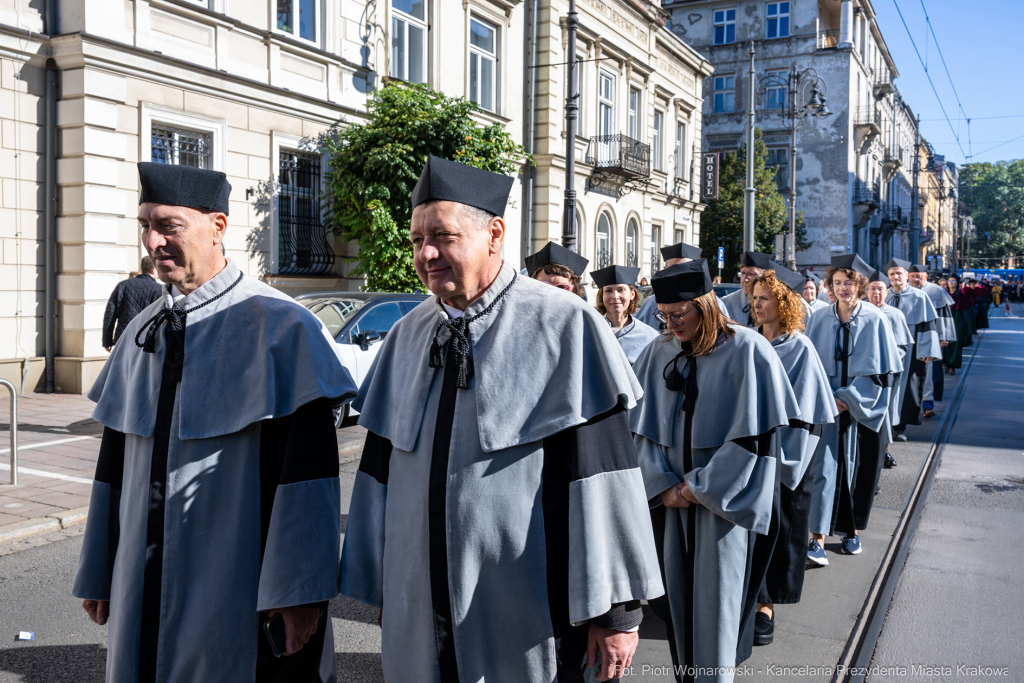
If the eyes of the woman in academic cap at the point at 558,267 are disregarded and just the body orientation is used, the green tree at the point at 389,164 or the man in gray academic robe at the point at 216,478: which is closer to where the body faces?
the man in gray academic robe

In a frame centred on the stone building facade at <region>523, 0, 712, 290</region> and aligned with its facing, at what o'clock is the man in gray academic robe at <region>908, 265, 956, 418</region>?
The man in gray academic robe is roughly at 1 o'clock from the stone building facade.

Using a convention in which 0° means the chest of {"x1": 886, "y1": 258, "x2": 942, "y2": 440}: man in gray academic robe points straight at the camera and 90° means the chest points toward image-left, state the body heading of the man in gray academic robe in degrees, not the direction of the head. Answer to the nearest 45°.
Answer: approximately 45°

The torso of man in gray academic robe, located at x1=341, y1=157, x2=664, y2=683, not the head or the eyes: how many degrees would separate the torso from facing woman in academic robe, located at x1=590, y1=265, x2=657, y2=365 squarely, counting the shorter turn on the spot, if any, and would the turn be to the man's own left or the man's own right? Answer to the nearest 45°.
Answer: approximately 135° to the man's own right

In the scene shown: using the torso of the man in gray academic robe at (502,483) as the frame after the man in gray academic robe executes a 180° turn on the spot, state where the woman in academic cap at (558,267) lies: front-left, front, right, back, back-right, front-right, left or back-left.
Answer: front-left
